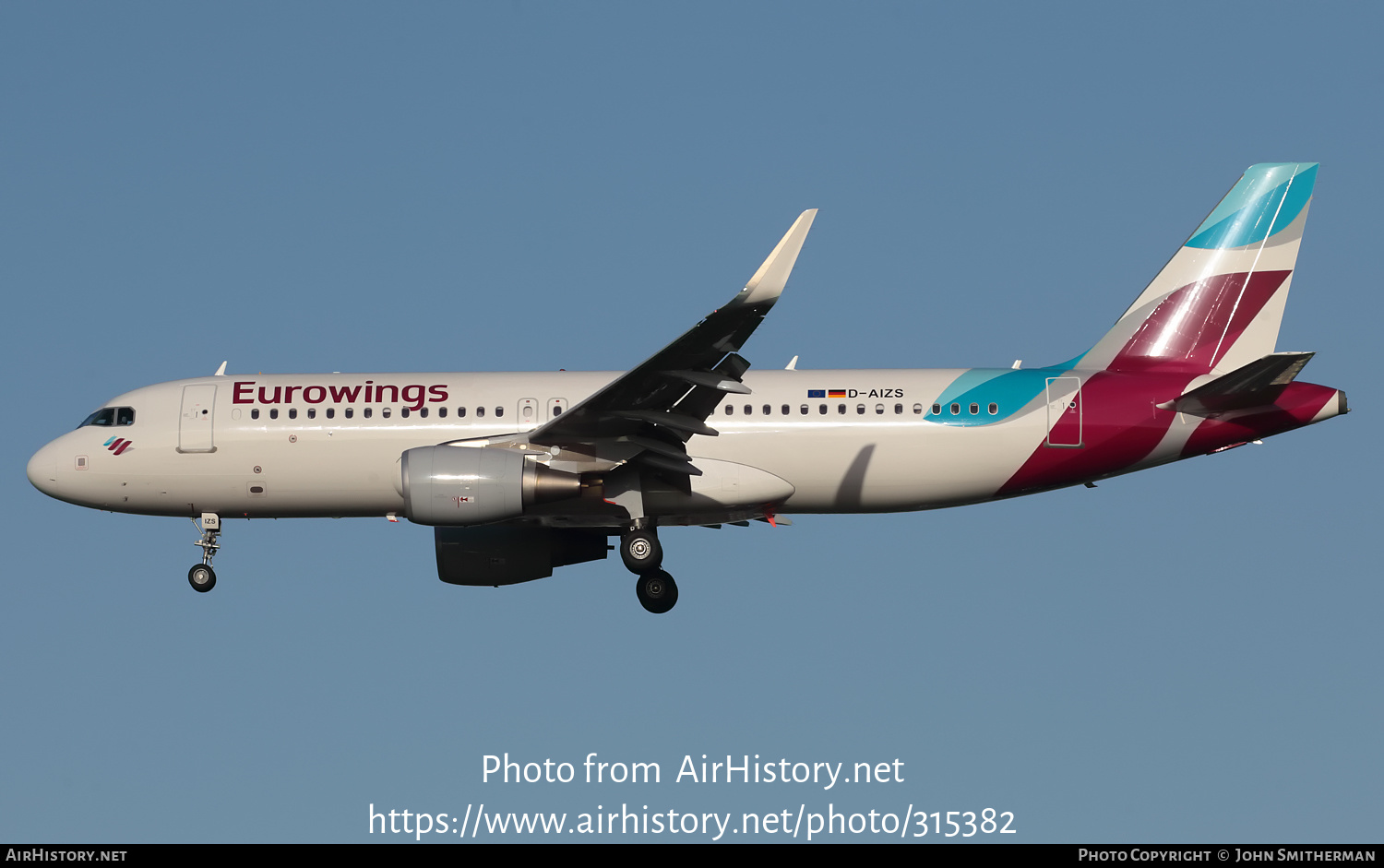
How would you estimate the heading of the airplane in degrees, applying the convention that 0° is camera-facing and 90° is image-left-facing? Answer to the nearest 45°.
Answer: approximately 90°
